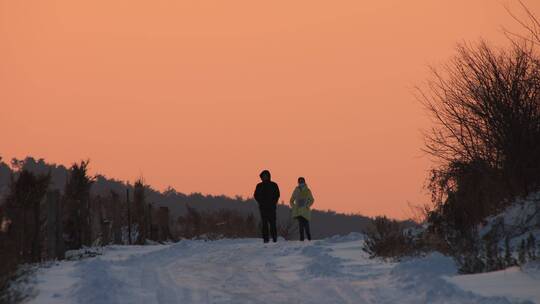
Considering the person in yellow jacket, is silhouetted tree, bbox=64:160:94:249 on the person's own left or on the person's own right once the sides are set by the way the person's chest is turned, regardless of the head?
on the person's own right

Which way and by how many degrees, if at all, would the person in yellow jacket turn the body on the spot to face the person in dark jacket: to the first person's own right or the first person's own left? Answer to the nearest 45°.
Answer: approximately 45° to the first person's own right

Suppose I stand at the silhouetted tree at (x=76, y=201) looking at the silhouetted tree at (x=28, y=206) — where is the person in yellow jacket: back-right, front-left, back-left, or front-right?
back-left

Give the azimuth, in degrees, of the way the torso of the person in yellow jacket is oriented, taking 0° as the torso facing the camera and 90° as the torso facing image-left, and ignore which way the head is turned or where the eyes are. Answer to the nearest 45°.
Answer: approximately 0°

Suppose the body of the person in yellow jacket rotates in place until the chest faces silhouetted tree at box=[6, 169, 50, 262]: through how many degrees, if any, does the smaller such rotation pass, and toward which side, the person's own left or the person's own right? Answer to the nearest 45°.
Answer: approximately 45° to the person's own right
